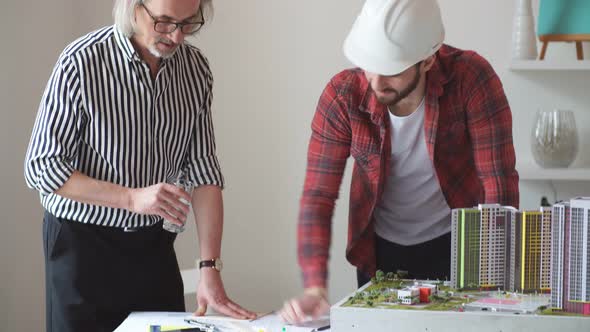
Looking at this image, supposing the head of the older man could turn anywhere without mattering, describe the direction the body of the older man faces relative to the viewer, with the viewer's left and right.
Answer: facing the viewer and to the right of the viewer

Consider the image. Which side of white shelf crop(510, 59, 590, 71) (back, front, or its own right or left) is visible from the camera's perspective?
front

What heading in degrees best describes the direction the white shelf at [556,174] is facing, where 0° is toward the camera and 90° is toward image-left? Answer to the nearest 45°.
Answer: approximately 0°

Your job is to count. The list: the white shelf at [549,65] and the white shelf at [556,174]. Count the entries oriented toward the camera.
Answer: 2

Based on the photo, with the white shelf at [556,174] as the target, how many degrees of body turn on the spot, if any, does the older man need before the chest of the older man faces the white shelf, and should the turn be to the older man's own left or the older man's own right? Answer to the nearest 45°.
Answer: approximately 45° to the older man's own left

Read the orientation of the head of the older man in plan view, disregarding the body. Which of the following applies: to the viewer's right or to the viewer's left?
to the viewer's right

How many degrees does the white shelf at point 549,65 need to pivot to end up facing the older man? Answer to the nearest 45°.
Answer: approximately 45° to its right

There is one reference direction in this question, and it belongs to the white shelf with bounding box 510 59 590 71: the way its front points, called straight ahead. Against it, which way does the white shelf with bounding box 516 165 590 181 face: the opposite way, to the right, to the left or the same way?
the same way

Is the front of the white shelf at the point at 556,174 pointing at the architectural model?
yes
